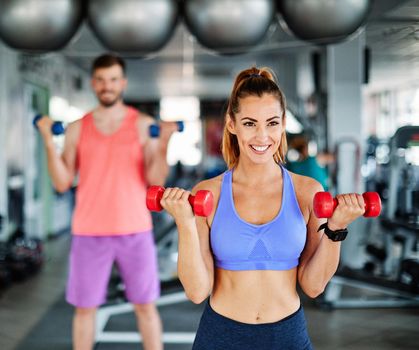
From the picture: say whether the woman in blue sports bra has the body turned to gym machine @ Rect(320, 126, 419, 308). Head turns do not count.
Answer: no

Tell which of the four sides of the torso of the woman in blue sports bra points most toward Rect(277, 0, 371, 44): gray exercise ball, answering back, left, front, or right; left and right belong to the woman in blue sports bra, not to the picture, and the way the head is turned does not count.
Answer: back

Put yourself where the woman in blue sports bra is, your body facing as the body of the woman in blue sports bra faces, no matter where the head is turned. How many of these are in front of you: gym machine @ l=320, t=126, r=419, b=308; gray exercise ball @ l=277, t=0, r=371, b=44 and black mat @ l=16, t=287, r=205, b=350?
0

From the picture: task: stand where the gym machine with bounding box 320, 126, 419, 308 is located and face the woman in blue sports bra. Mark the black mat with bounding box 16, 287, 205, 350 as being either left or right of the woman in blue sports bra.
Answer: right

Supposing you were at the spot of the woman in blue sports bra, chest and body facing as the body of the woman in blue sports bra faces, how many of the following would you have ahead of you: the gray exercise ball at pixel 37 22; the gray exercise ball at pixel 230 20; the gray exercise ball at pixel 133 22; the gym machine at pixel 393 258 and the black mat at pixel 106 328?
0

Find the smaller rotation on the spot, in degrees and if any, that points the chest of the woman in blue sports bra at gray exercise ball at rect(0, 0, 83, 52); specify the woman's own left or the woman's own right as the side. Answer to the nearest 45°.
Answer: approximately 135° to the woman's own right

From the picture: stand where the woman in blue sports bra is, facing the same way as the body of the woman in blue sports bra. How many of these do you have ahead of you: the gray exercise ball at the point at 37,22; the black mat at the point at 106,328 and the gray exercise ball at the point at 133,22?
0

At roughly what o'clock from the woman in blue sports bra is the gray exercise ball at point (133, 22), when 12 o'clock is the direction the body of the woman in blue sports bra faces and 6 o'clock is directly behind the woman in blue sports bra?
The gray exercise ball is roughly at 5 o'clock from the woman in blue sports bra.

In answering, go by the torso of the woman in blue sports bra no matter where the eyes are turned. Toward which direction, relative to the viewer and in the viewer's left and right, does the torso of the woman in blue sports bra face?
facing the viewer

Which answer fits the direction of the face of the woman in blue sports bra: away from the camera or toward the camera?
toward the camera

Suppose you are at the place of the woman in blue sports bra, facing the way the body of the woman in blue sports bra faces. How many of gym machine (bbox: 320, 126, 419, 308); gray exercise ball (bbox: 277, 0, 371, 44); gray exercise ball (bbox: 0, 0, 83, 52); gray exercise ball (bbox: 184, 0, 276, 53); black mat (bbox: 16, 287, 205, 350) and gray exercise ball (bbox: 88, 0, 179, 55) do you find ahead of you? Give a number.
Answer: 0

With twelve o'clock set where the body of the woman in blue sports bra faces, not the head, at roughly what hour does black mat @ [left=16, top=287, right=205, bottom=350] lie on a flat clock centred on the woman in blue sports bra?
The black mat is roughly at 5 o'clock from the woman in blue sports bra.

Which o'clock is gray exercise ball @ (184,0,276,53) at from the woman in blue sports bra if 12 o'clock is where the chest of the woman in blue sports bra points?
The gray exercise ball is roughly at 6 o'clock from the woman in blue sports bra.
